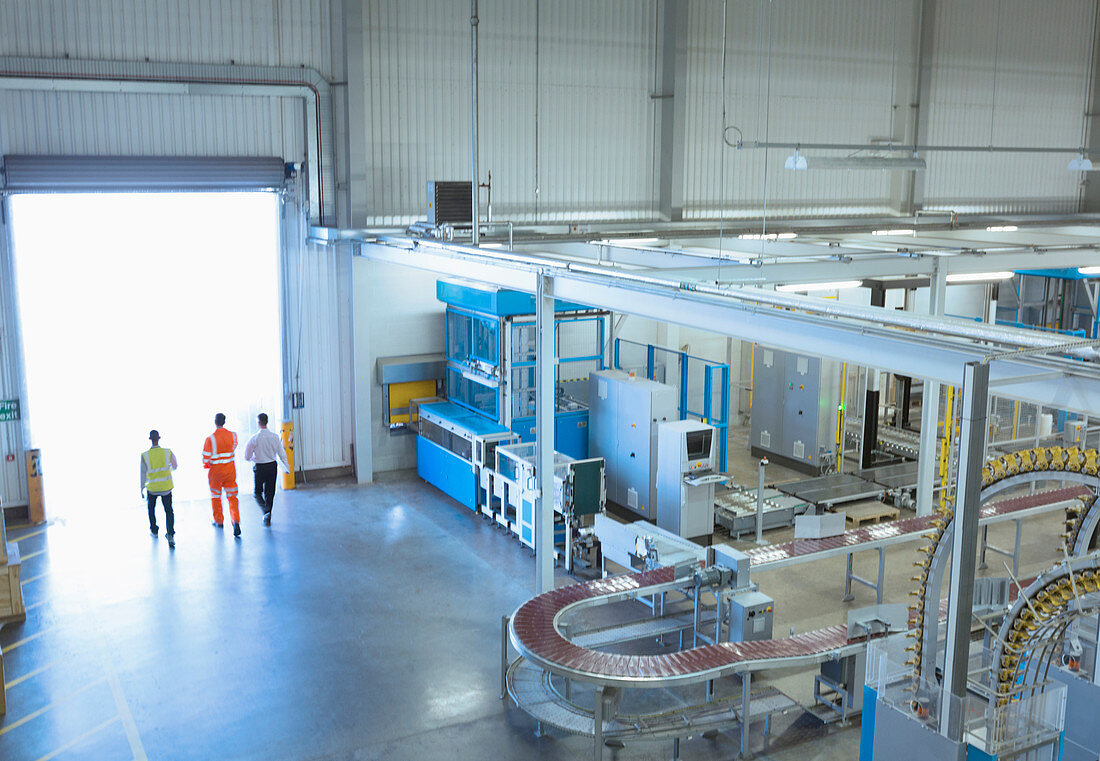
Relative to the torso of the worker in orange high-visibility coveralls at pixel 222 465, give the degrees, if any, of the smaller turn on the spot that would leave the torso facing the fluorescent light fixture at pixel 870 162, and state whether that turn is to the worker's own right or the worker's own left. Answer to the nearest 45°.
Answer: approximately 90° to the worker's own right

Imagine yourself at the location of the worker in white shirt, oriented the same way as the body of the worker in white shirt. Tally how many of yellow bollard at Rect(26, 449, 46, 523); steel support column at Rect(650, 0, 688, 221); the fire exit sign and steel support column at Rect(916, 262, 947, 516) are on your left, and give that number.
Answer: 2

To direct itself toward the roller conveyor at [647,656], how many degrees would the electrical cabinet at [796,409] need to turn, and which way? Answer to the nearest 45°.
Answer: approximately 45° to its left

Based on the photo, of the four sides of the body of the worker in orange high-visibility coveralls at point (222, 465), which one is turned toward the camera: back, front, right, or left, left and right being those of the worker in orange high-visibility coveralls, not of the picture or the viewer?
back

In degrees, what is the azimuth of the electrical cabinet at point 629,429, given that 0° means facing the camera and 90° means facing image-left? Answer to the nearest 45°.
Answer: approximately 45°

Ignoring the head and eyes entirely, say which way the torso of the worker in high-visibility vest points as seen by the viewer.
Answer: away from the camera

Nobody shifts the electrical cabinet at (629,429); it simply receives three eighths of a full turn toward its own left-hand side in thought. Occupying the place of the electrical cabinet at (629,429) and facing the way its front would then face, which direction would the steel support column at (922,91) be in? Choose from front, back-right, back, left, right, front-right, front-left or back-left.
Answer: front-left

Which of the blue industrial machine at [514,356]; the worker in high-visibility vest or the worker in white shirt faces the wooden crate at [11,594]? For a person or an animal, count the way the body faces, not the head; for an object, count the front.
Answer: the blue industrial machine

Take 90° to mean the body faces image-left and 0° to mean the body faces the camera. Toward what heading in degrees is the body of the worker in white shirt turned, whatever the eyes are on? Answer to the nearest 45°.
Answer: approximately 180°

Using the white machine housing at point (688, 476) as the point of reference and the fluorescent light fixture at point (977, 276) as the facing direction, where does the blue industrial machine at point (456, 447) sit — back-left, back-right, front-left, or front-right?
back-left
